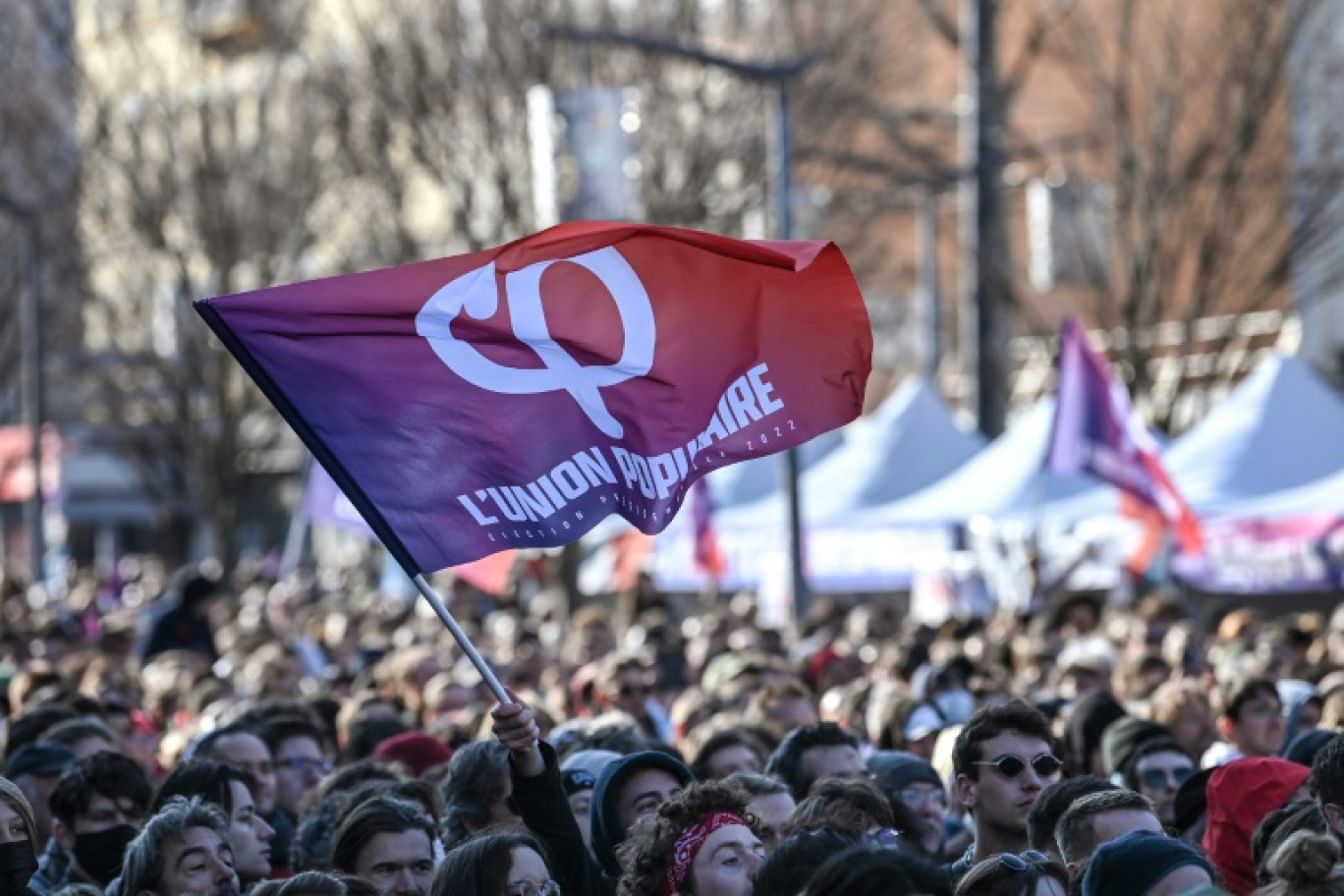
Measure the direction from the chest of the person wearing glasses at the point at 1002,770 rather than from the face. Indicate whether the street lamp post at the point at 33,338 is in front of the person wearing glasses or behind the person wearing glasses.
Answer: behind

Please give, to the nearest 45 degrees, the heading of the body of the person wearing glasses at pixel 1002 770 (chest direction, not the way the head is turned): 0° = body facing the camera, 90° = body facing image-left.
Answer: approximately 315°

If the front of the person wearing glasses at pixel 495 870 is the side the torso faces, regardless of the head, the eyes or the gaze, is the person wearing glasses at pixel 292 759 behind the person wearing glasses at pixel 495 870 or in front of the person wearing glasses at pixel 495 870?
behind

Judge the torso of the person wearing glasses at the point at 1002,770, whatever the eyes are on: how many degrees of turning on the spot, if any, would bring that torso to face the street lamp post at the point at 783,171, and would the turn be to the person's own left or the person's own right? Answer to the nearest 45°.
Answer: approximately 135° to the person's own left
